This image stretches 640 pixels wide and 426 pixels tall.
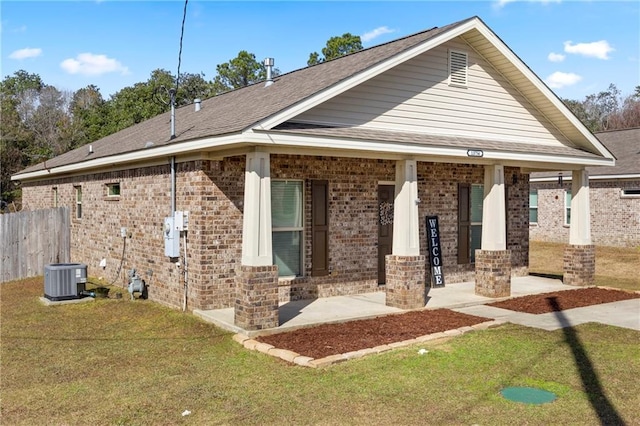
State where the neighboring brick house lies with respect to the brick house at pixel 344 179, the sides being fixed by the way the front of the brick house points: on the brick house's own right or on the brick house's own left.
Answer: on the brick house's own left

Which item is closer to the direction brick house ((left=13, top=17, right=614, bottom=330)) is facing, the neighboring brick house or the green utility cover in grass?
the green utility cover in grass

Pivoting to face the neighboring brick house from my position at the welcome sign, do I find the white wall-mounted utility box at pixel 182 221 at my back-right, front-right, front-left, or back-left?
back-left

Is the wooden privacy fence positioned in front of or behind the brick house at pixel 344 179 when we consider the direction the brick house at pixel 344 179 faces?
behind

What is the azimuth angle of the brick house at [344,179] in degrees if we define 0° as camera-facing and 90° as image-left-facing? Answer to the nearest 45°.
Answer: approximately 315°

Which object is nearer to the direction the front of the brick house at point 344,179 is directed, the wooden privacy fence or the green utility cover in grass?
the green utility cover in grass

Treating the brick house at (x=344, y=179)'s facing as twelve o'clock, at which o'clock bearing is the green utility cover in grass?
The green utility cover in grass is roughly at 1 o'clock from the brick house.
